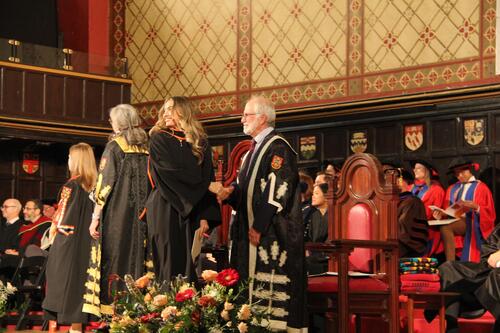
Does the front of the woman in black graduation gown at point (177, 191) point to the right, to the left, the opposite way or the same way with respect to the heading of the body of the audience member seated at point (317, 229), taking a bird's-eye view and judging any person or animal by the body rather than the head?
to the left

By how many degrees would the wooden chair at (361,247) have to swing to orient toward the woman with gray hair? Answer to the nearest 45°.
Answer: approximately 45° to its right

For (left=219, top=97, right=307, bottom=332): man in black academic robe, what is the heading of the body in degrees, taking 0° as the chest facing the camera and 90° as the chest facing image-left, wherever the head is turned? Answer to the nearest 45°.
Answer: approximately 90°

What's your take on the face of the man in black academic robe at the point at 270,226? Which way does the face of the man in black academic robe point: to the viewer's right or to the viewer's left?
to the viewer's left

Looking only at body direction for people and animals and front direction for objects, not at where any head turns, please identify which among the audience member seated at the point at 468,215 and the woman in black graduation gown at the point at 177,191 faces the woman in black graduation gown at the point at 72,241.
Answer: the audience member seated

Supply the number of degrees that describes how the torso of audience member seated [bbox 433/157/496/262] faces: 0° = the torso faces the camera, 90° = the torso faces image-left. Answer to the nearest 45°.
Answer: approximately 45°

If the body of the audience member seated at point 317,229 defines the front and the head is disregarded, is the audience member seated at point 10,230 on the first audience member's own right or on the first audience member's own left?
on the first audience member's own right

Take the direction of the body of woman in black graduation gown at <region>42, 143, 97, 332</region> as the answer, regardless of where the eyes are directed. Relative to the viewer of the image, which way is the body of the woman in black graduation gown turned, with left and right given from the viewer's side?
facing away from the viewer and to the left of the viewer

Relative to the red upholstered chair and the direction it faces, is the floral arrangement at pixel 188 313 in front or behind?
in front

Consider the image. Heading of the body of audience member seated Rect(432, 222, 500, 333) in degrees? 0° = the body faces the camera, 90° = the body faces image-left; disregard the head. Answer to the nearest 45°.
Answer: approximately 45°
